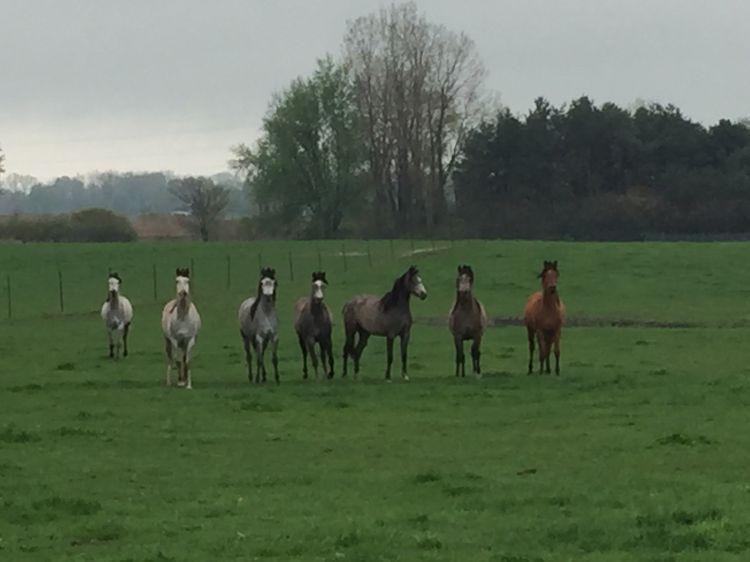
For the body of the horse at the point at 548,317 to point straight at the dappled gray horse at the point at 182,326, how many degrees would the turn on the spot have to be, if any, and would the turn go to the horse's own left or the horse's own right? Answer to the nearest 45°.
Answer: approximately 90° to the horse's own right

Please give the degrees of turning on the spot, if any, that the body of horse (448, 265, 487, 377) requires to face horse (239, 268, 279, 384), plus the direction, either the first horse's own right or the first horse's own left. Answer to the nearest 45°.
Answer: approximately 90° to the first horse's own right

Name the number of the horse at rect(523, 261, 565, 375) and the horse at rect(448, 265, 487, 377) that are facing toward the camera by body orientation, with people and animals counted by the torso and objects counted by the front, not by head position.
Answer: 2

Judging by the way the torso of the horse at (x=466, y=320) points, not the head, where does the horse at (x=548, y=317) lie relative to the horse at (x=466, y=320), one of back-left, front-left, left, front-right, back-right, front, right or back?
left

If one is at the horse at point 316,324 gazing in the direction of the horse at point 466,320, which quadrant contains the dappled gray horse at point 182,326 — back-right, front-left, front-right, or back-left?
back-right

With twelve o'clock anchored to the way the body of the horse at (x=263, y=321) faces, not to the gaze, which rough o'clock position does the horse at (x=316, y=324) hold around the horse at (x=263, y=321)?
the horse at (x=316, y=324) is roughly at 10 o'clock from the horse at (x=263, y=321).

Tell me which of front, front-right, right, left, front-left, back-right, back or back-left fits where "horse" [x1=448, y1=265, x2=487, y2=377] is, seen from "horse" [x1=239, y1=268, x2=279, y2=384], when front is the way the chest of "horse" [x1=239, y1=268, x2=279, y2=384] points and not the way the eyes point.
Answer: front-left

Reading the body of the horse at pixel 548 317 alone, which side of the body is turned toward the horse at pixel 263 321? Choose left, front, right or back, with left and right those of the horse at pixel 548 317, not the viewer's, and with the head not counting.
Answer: right

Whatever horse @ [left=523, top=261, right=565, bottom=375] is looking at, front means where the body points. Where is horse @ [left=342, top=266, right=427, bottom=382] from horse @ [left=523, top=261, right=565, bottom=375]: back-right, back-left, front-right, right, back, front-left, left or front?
right

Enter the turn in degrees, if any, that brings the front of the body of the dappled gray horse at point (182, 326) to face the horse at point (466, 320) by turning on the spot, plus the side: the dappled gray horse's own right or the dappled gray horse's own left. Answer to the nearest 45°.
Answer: approximately 90° to the dappled gray horse's own left

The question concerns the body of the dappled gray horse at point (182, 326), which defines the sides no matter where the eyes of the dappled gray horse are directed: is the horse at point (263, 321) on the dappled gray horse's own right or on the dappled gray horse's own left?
on the dappled gray horse's own left

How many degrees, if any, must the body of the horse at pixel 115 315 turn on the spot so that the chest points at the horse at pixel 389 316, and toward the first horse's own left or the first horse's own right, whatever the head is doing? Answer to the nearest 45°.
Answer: approximately 45° to the first horse's own left
